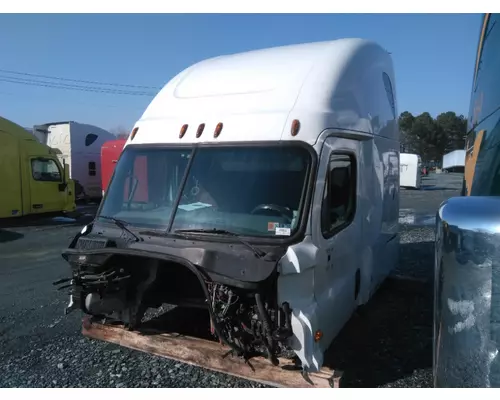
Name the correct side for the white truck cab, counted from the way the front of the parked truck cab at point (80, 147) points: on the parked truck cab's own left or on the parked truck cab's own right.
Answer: on the parked truck cab's own right

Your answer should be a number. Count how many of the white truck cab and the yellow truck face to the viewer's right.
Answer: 1

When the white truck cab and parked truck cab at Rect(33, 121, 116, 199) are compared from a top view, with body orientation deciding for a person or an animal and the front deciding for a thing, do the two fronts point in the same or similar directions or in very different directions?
very different directions

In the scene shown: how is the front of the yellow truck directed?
to the viewer's right

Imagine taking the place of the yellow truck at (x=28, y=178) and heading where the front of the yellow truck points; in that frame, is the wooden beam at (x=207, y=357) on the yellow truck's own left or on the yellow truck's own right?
on the yellow truck's own right

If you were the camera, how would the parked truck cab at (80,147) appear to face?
facing away from the viewer and to the right of the viewer

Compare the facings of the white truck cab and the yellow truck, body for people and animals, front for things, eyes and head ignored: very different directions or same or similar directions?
very different directions

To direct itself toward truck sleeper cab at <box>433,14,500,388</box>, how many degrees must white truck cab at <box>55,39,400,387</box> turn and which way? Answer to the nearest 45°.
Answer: approximately 90° to its left

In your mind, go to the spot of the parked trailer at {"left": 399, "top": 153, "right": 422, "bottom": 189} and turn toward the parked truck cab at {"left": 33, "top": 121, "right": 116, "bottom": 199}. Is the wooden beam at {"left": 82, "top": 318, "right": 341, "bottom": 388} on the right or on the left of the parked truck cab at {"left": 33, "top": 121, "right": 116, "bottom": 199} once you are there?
left
